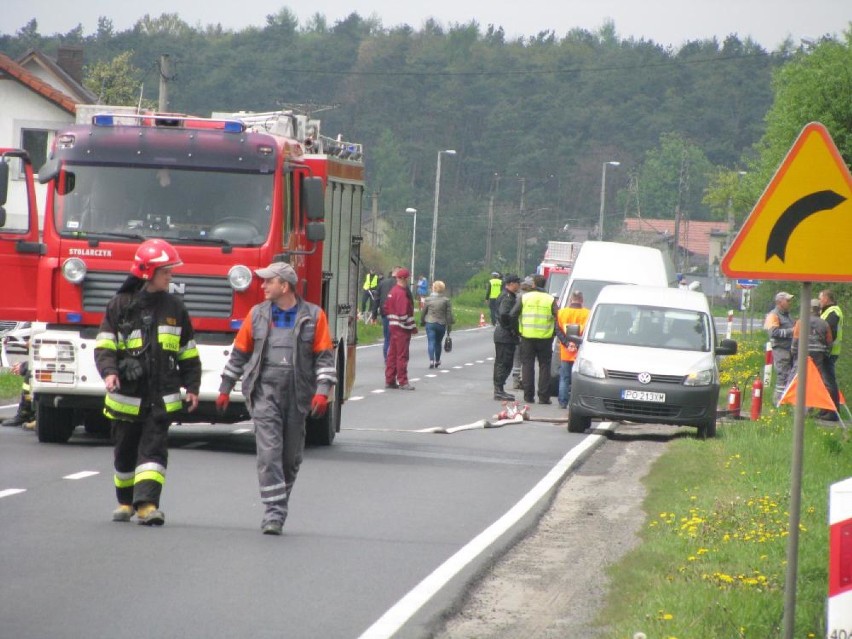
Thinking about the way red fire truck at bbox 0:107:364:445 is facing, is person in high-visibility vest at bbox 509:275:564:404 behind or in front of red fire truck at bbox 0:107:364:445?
behind

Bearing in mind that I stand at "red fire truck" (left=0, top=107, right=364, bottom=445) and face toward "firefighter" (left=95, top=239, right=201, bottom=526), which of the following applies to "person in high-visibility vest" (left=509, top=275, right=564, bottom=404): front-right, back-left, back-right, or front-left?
back-left

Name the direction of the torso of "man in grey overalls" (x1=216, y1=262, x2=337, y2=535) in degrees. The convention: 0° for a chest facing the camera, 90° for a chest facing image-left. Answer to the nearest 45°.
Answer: approximately 0°

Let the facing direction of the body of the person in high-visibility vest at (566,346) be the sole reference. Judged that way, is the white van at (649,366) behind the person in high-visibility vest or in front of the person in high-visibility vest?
behind

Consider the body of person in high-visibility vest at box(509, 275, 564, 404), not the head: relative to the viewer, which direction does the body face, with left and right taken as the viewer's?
facing away from the viewer

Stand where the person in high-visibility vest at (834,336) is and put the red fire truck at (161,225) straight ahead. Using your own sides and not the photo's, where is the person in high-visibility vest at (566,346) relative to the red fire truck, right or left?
right

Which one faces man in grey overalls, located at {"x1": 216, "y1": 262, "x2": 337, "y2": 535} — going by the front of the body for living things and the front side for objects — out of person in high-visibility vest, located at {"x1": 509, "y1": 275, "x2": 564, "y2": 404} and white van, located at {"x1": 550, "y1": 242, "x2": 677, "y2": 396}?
the white van

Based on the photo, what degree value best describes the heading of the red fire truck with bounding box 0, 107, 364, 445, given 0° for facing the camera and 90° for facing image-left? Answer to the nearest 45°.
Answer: approximately 0°

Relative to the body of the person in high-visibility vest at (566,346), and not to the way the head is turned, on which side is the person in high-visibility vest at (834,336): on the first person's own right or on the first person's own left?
on the first person's own right

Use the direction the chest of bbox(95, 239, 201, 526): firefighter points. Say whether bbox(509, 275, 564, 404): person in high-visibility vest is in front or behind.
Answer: behind
